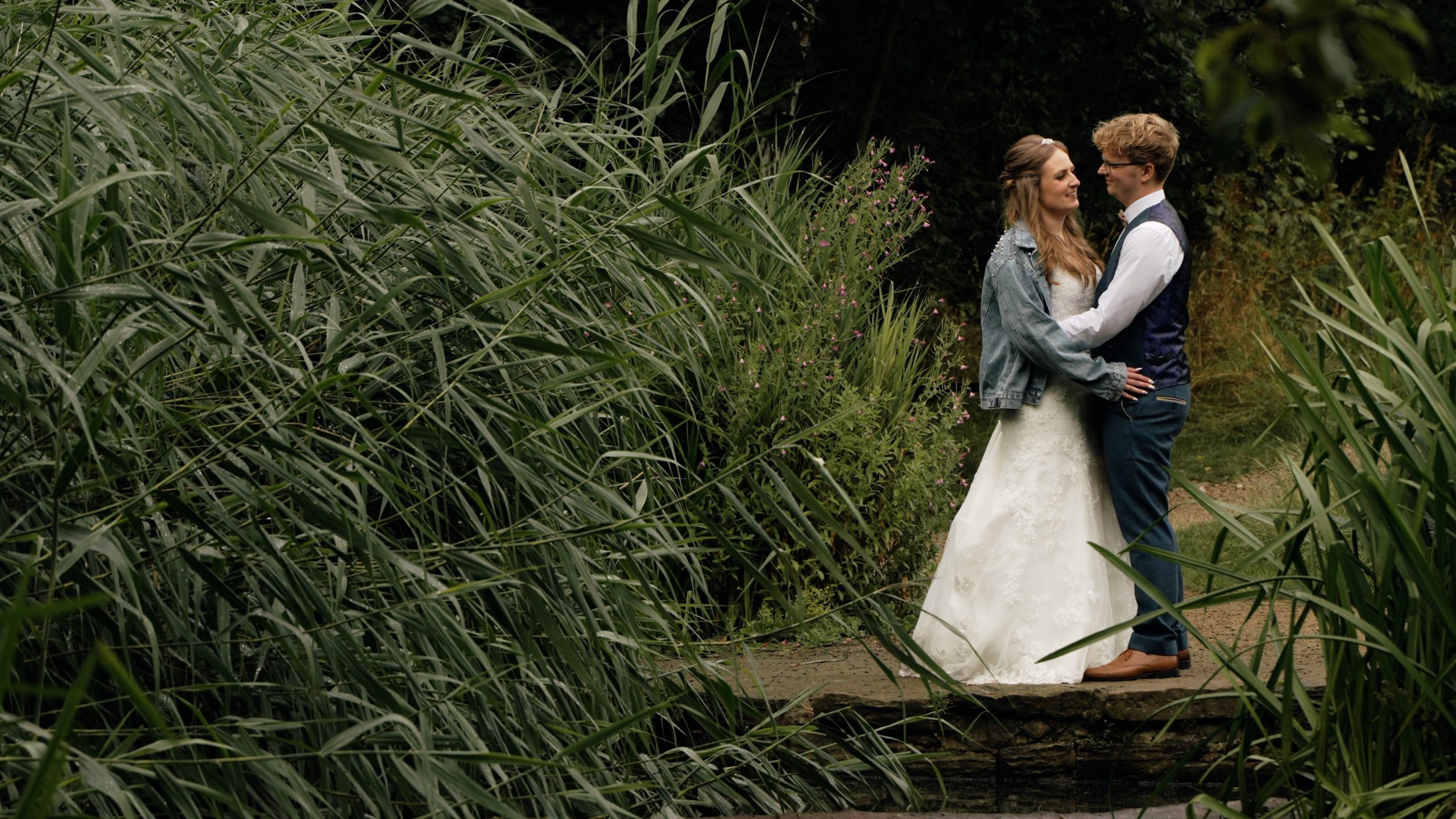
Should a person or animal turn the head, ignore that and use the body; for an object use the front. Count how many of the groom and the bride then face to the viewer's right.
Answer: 1

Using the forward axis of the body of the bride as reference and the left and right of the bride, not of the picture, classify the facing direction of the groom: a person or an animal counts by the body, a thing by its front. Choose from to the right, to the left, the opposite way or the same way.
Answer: the opposite way

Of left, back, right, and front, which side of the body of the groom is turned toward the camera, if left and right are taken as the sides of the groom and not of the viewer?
left

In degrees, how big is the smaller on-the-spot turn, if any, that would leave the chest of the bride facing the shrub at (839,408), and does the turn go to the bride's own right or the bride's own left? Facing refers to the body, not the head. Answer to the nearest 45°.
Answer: approximately 135° to the bride's own left

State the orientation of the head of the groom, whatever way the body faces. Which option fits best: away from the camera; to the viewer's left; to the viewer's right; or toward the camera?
to the viewer's left

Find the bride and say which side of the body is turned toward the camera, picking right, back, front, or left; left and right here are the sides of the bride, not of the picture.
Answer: right
